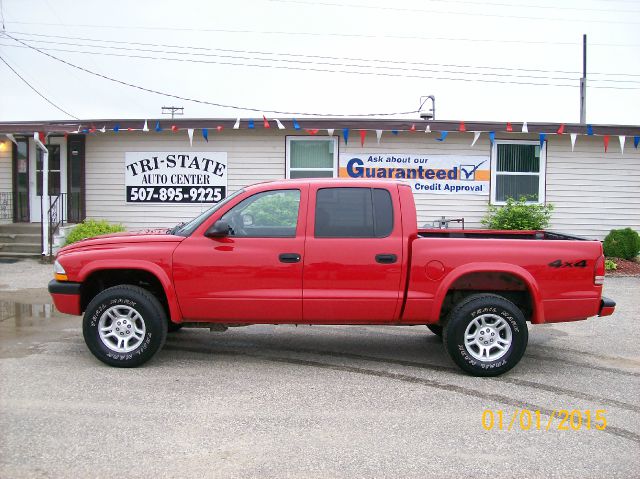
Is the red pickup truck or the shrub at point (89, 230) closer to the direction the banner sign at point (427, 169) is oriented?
the red pickup truck

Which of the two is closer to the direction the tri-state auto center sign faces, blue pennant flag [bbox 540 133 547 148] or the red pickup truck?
the red pickup truck

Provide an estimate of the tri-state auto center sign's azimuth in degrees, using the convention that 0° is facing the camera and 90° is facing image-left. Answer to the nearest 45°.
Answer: approximately 0°

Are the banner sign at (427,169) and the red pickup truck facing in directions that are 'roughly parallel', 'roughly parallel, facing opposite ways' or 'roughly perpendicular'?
roughly perpendicular

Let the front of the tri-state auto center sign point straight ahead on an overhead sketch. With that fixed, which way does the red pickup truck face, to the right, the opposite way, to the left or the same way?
to the right

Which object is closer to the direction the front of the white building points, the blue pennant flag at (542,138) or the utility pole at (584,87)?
the blue pennant flag

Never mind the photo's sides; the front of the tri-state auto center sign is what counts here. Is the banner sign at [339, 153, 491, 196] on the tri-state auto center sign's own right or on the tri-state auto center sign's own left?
on the tri-state auto center sign's own left

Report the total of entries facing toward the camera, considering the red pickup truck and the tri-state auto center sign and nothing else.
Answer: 1

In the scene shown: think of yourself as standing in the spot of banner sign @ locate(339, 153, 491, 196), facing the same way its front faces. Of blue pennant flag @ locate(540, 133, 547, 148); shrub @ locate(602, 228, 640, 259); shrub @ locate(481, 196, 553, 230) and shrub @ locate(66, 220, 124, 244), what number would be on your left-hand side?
3

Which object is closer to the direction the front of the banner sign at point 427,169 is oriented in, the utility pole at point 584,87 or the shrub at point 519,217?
the shrub

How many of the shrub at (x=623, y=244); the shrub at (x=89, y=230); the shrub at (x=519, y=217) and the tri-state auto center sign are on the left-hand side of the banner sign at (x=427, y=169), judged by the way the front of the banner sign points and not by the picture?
2

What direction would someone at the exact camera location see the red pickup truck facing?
facing to the left of the viewer
